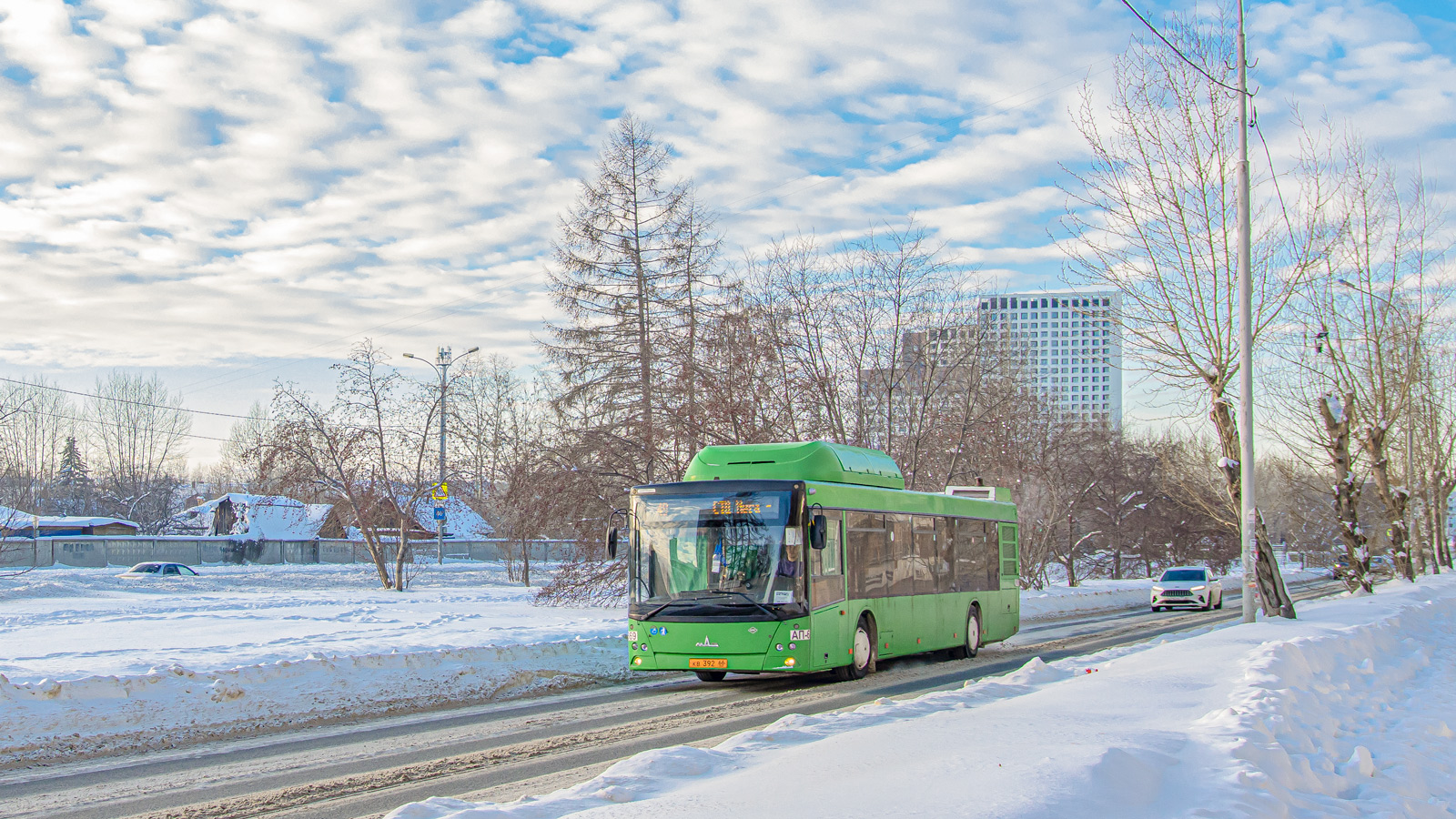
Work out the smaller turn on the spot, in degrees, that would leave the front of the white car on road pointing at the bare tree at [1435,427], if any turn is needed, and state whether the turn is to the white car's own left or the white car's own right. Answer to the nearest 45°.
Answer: approximately 135° to the white car's own left

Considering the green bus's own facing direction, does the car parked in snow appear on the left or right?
on its right

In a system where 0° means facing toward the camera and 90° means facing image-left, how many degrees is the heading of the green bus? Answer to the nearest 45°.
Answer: approximately 45°

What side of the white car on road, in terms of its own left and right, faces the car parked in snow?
right

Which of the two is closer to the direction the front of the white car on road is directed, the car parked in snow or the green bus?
the green bus

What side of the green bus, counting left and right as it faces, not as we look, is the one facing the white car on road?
back

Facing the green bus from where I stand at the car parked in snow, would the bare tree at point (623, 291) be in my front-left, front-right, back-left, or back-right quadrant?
front-left

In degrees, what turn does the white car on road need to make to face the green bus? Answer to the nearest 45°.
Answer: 0° — it already faces it

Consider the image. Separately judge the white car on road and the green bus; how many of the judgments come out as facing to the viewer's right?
0

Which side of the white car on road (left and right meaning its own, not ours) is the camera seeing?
front

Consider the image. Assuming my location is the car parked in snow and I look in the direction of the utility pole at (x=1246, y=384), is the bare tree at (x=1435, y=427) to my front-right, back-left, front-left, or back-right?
front-left
